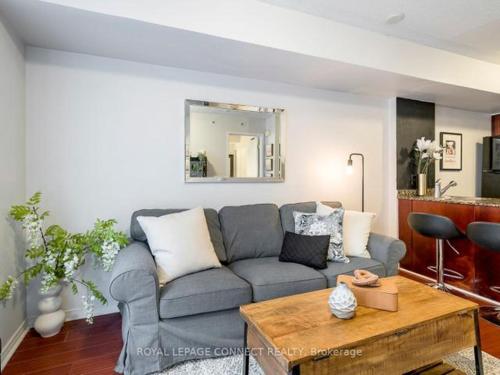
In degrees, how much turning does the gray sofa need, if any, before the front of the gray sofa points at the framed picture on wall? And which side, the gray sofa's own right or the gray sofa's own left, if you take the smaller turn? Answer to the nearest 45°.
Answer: approximately 90° to the gray sofa's own left

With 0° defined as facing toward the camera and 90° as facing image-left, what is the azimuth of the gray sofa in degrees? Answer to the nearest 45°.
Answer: approximately 315°

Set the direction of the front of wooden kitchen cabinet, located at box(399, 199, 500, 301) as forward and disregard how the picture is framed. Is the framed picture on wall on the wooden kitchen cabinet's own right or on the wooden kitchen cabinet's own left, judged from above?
on the wooden kitchen cabinet's own right

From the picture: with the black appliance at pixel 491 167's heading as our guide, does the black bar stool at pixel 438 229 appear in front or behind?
in front

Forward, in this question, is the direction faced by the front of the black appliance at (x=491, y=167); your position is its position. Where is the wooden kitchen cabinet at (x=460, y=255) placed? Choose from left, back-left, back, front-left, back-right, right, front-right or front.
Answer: front-left

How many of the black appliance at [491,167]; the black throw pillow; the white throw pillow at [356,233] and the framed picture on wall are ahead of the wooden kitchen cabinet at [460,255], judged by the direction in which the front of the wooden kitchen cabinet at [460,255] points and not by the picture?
2

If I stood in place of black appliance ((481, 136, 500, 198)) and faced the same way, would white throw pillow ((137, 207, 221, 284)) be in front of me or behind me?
in front

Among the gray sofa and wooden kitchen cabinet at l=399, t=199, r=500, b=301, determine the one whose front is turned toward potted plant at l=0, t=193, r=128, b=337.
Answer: the wooden kitchen cabinet

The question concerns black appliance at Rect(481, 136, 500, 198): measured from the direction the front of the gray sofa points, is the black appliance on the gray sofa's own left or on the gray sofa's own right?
on the gray sofa's own left

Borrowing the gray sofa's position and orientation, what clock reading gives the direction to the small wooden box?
The small wooden box is roughly at 11 o'clock from the gray sofa.

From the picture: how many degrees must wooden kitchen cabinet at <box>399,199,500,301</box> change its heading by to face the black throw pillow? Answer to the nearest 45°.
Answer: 0° — it already faces it
